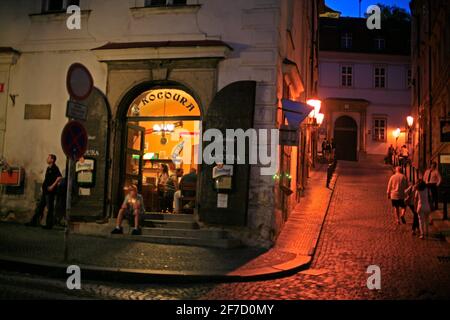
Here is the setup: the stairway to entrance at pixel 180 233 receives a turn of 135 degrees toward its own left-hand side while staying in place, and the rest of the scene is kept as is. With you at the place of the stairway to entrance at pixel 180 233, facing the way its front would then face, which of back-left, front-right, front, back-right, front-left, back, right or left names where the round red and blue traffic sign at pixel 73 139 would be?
back

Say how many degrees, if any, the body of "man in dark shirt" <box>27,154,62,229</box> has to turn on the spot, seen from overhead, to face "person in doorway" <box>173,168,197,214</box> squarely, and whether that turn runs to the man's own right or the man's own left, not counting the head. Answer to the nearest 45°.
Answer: approximately 135° to the man's own left

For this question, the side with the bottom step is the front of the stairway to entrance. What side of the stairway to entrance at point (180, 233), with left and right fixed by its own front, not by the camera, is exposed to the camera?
front

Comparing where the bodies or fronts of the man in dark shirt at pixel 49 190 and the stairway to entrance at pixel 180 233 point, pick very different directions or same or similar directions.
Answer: same or similar directions

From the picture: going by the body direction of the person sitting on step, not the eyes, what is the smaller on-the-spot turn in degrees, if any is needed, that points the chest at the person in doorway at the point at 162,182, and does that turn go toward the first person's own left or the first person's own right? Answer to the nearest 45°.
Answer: approximately 180°

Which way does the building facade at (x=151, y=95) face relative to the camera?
toward the camera

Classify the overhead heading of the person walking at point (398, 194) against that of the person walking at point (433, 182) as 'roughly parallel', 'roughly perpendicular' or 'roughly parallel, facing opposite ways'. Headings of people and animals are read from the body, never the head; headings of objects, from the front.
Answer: roughly parallel
